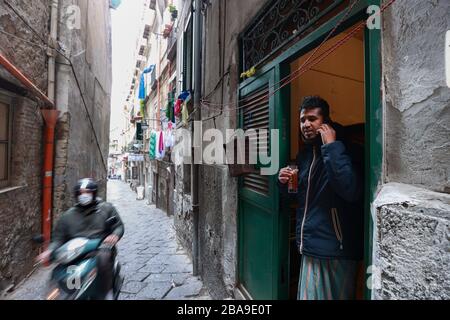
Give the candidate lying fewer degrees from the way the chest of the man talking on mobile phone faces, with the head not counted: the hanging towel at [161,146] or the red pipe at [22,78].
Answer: the red pipe

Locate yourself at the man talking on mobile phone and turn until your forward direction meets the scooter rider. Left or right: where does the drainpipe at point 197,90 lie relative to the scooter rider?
right

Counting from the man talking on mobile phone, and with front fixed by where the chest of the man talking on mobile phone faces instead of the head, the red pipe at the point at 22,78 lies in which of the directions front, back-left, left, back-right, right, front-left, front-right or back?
front-right

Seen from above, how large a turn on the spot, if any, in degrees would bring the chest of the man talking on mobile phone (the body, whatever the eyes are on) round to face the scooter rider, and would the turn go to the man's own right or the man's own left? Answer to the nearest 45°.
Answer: approximately 45° to the man's own right

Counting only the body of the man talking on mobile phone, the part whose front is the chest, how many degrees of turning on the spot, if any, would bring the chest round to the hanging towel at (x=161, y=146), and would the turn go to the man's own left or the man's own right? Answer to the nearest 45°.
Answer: approximately 90° to the man's own right

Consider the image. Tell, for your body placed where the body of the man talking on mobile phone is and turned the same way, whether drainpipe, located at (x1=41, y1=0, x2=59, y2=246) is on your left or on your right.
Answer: on your right

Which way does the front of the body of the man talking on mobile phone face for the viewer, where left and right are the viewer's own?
facing the viewer and to the left of the viewer

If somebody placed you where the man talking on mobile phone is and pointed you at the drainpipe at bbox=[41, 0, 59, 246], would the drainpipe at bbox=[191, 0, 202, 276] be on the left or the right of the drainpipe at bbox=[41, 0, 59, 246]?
right

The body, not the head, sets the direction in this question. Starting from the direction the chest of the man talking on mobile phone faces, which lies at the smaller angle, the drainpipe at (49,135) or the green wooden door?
the drainpipe

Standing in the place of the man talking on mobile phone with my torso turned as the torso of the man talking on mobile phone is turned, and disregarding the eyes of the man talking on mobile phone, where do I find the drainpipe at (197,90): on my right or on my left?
on my right

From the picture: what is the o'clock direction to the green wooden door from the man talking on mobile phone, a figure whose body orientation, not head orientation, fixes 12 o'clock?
The green wooden door is roughly at 3 o'clock from the man talking on mobile phone.

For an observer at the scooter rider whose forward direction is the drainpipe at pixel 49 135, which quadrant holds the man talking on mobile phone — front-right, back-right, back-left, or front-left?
back-right
